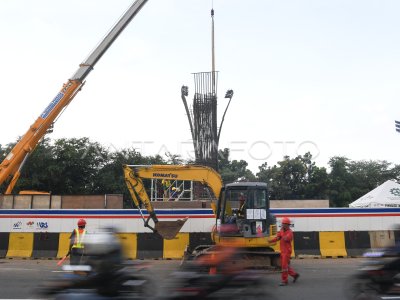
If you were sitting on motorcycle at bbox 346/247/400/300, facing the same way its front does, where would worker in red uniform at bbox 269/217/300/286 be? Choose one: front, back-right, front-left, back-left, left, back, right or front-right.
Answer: front-right

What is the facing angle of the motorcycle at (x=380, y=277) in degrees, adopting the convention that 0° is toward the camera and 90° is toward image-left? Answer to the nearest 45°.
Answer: approximately 90°

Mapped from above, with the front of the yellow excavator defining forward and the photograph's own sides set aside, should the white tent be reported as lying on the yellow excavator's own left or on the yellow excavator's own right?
on the yellow excavator's own right

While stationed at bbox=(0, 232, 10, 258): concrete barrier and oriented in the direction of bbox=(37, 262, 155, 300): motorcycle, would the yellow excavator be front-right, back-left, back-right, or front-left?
front-left

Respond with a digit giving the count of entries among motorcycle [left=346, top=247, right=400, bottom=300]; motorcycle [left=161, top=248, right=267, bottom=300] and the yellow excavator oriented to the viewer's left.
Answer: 3

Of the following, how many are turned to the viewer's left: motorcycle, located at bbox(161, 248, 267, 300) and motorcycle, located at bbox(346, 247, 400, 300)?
2

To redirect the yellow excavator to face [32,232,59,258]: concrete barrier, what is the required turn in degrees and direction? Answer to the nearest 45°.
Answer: approximately 45° to its right

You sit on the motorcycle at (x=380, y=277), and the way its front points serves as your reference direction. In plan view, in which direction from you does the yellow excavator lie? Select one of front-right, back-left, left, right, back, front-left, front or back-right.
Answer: front-right

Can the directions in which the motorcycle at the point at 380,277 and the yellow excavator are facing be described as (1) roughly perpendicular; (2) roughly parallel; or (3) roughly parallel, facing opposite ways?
roughly parallel

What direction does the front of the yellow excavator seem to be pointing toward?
to the viewer's left

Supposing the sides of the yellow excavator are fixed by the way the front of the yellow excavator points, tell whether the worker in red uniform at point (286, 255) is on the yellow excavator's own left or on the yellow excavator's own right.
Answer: on the yellow excavator's own left

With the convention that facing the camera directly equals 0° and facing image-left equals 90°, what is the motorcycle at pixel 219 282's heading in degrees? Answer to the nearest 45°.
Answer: approximately 90°
